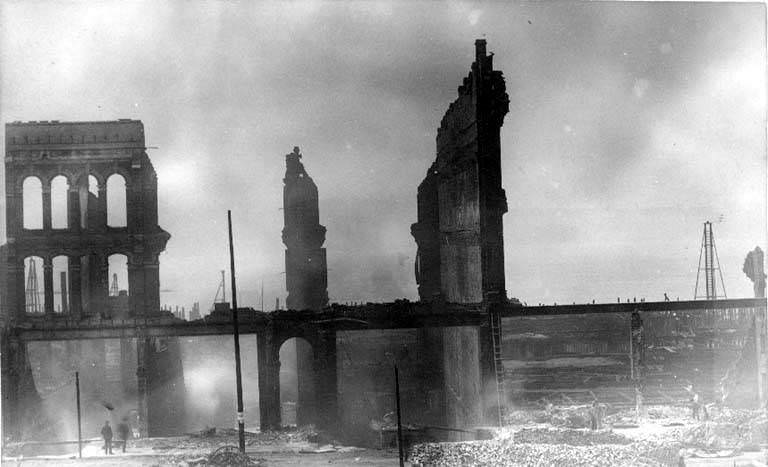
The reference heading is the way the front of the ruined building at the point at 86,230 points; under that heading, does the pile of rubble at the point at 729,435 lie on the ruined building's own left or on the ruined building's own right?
on the ruined building's own left

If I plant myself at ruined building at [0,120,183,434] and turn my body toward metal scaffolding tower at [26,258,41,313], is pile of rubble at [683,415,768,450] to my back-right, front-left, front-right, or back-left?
back-right

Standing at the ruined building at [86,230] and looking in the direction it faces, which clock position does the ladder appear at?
The ladder is roughly at 10 o'clock from the ruined building.

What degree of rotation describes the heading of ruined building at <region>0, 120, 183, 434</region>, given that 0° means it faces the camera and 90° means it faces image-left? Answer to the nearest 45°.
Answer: approximately 0°

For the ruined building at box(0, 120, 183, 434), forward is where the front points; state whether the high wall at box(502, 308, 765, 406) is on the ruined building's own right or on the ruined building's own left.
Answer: on the ruined building's own left

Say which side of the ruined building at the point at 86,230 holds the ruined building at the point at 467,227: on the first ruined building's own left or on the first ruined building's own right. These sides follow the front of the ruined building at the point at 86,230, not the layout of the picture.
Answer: on the first ruined building's own left
